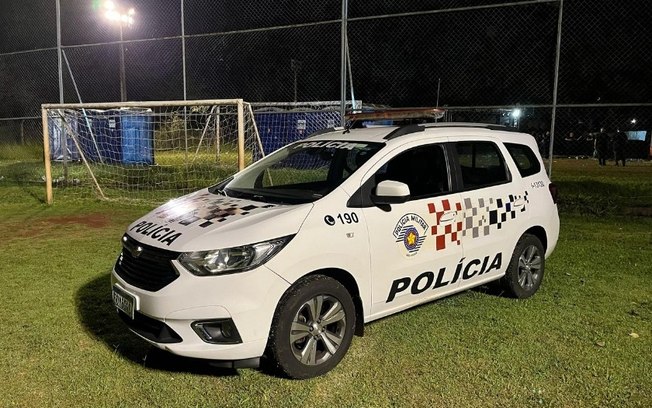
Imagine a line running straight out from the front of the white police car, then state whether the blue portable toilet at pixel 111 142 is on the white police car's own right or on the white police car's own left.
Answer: on the white police car's own right

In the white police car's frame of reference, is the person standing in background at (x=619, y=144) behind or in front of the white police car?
behind

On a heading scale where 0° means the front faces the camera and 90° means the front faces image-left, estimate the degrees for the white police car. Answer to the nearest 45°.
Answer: approximately 45°

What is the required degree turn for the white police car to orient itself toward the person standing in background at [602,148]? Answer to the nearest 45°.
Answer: approximately 180°

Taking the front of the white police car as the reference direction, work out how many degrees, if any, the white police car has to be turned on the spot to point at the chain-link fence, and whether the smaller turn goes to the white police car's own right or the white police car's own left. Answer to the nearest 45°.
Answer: approximately 135° to the white police car's own right

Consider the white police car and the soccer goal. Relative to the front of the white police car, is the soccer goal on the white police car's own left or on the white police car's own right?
on the white police car's own right

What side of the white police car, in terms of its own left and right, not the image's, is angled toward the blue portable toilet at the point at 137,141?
right

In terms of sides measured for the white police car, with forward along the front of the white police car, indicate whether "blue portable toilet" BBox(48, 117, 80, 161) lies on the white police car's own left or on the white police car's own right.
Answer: on the white police car's own right
